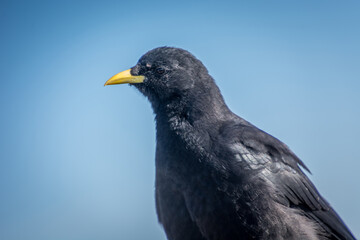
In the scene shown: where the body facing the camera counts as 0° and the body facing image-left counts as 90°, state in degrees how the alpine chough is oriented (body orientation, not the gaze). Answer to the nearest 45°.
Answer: approximately 90°
